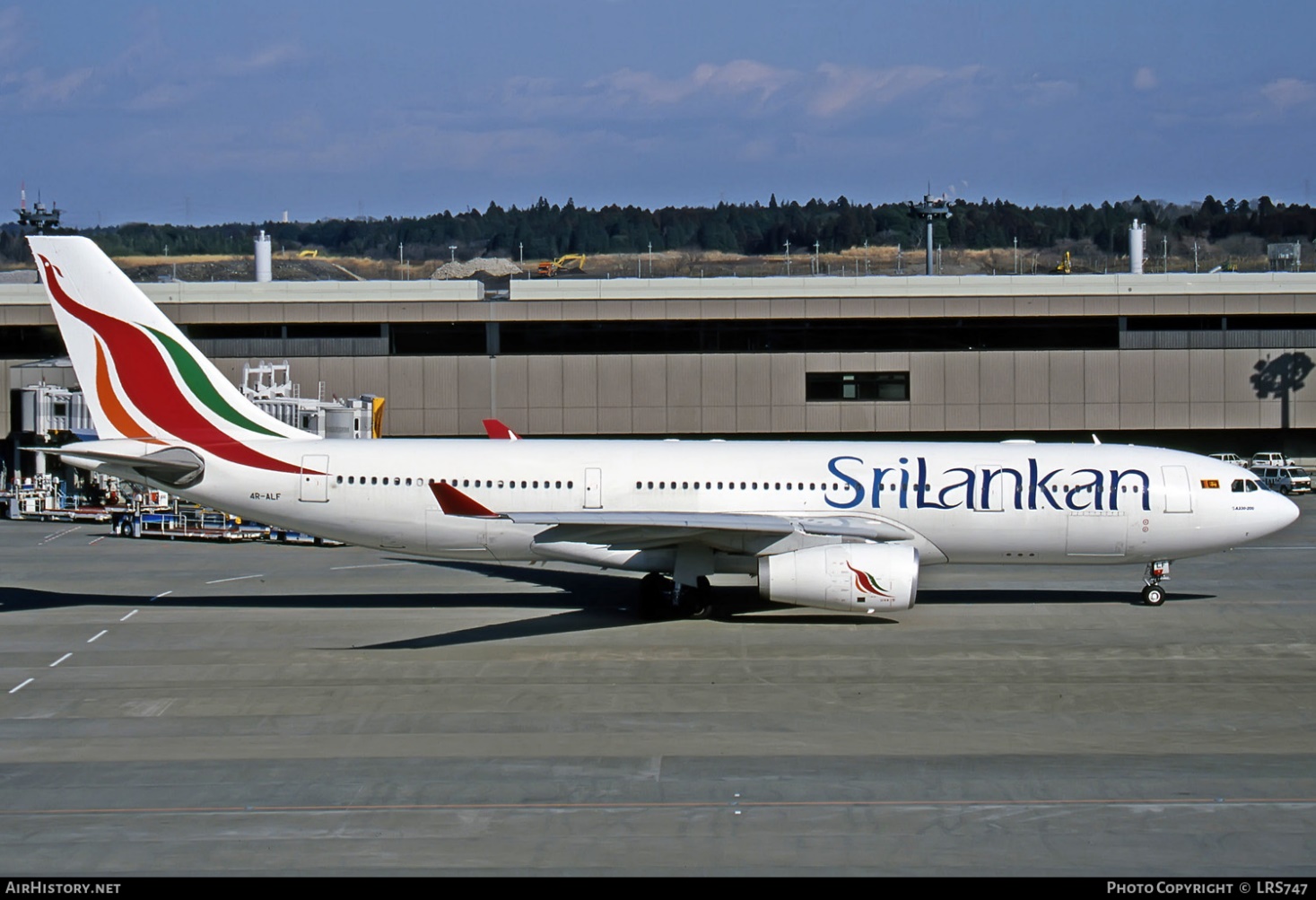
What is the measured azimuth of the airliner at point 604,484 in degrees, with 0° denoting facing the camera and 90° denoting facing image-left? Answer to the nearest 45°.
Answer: approximately 270°
